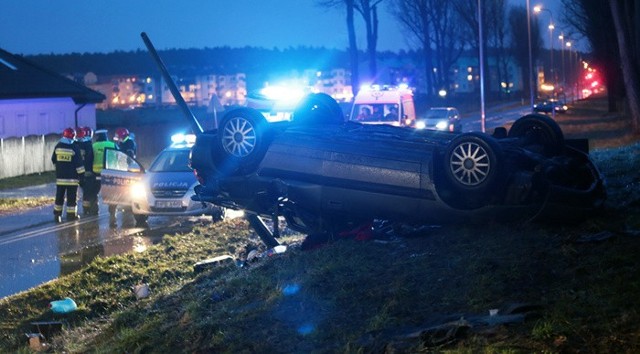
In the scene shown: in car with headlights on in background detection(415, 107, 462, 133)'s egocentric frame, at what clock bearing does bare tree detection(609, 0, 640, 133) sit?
The bare tree is roughly at 10 o'clock from the car with headlights on in background.

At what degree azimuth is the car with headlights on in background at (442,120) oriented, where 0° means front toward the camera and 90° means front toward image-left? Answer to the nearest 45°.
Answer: approximately 45°

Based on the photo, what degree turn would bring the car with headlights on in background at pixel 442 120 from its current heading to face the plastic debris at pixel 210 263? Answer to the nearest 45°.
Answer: approximately 45° to its left
